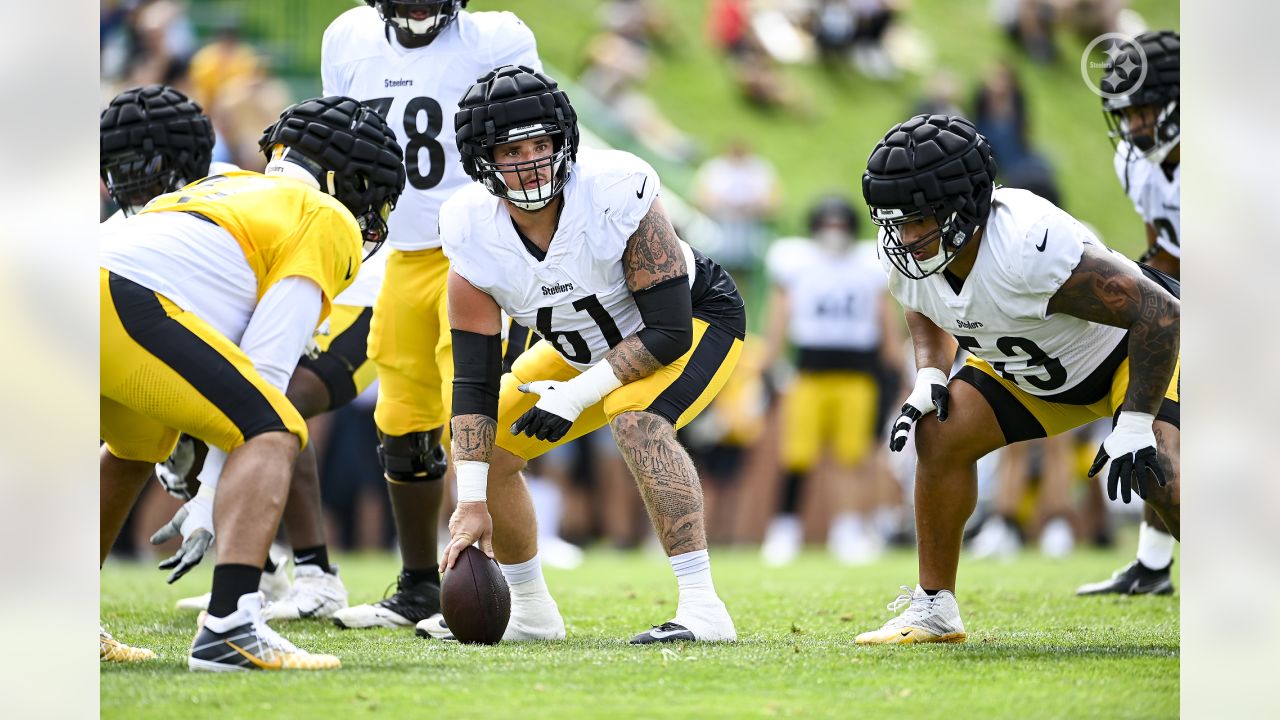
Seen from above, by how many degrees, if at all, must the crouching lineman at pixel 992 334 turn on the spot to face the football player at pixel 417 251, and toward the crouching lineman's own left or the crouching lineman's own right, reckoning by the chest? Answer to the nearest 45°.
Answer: approximately 45° to the crouching lineman's own right

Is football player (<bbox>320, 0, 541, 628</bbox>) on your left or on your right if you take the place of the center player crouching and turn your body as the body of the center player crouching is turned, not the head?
on your right

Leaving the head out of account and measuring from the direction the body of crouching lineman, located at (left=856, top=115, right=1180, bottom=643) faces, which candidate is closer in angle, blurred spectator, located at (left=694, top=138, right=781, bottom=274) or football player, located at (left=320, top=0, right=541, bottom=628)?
the football player

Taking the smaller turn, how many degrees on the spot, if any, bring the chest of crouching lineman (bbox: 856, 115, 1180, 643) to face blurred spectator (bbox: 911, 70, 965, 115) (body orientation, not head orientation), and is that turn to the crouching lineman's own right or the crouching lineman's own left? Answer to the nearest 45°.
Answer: approximately 135° to the crouching lineman's own right

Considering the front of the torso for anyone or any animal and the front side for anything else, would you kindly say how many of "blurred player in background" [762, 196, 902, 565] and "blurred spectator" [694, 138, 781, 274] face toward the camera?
2

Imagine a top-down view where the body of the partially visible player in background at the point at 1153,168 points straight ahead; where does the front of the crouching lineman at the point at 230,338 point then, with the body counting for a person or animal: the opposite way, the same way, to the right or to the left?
the opposite way

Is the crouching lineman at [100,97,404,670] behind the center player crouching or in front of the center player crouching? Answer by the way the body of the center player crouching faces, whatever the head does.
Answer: in front

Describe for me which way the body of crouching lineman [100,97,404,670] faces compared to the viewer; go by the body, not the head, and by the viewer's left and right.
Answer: facing to the right of the viewer
